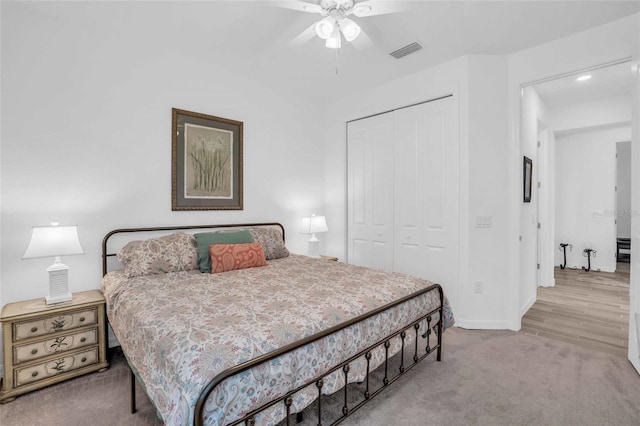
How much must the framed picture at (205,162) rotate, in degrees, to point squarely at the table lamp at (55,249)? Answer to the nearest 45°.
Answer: approximately 90° to its right

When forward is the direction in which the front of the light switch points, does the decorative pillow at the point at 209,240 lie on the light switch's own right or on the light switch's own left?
on the light switch's own right

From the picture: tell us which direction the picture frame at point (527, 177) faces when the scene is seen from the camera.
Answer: facing to the right of the viewer

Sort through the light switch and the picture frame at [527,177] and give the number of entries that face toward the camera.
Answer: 1

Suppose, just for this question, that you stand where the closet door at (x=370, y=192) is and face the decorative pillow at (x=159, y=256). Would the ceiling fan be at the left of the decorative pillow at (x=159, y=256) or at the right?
left

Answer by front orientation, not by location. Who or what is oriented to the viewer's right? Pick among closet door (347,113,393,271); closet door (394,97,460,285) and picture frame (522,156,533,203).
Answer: the picture frame

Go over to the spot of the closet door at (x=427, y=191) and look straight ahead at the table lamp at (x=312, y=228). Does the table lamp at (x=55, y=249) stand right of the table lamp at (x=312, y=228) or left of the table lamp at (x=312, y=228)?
left

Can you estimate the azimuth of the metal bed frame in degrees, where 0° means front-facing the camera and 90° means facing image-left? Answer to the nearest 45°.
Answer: approximately 315°

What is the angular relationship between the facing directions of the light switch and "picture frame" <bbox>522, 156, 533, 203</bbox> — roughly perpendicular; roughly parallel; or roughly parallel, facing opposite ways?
roughly perpendicular

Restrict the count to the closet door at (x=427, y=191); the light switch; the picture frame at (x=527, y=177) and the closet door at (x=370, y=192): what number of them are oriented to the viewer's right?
1

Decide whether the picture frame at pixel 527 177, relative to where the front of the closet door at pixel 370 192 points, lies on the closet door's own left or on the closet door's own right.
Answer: on the closet door's own left
